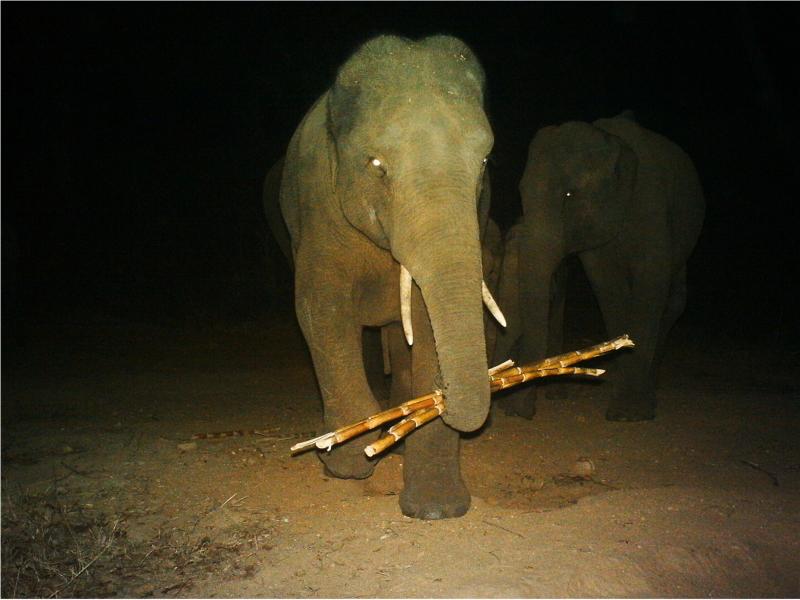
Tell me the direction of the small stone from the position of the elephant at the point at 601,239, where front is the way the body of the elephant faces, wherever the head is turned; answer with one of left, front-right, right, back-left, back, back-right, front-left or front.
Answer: front-left

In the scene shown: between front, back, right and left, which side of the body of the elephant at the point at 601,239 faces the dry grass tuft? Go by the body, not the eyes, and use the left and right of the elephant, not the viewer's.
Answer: front

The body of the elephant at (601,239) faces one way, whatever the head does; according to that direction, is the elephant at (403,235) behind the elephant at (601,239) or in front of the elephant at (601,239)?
in front

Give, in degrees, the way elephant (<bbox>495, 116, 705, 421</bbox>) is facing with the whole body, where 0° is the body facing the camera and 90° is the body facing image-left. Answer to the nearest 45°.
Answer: approximately 45°
